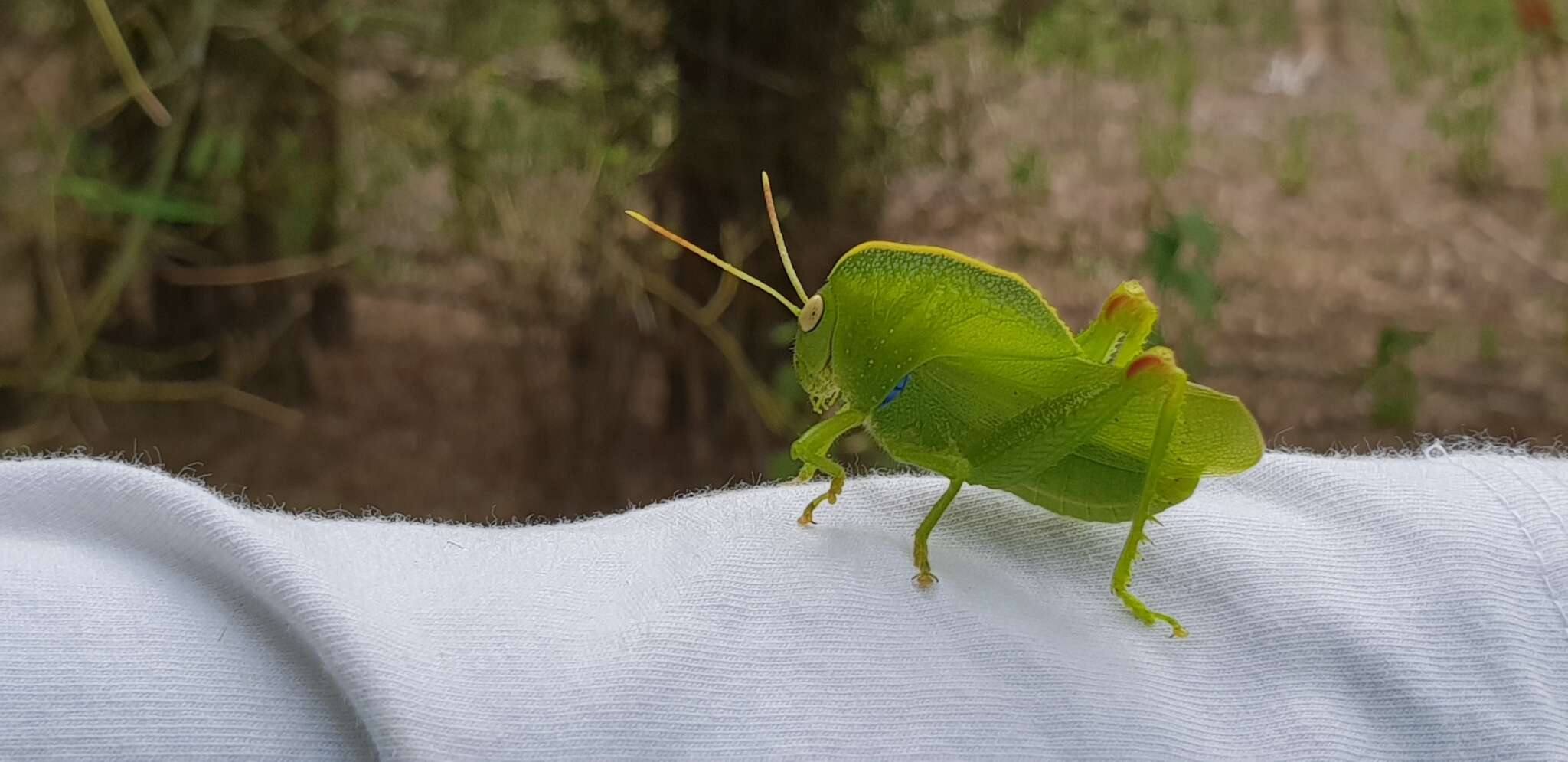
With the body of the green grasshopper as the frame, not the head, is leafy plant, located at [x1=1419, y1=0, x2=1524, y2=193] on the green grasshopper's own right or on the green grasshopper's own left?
on the green grasshopper's own right

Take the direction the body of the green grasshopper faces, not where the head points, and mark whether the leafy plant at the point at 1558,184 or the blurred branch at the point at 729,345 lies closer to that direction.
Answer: the blurred branch

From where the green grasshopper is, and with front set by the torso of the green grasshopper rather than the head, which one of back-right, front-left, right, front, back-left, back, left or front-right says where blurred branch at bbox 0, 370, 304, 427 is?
front-right

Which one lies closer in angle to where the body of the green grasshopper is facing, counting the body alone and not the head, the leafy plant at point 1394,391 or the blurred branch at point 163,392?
the blurred branch

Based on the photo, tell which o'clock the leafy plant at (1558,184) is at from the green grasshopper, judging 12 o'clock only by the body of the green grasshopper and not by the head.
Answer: The leafy plant is roughly at 4 o'clock from the green grasshopper.

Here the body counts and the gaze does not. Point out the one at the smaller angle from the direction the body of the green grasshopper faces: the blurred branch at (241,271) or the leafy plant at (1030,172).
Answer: the blurred branch

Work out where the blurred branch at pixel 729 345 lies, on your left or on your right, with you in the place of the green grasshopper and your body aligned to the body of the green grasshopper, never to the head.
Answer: on your right

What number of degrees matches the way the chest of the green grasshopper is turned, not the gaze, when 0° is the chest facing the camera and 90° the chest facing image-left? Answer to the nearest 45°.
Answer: approximately 90°

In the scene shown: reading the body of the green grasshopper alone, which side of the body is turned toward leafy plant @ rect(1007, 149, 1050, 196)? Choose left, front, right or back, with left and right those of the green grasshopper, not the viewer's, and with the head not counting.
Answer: right

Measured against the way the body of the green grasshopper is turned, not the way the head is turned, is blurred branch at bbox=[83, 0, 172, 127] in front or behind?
in front

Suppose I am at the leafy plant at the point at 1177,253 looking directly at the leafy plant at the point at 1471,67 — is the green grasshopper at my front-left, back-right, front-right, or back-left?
back-right

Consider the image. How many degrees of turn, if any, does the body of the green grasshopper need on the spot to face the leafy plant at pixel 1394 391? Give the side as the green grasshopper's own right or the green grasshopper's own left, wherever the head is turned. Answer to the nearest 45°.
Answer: approximately 135° to the green grasshopper's own right
